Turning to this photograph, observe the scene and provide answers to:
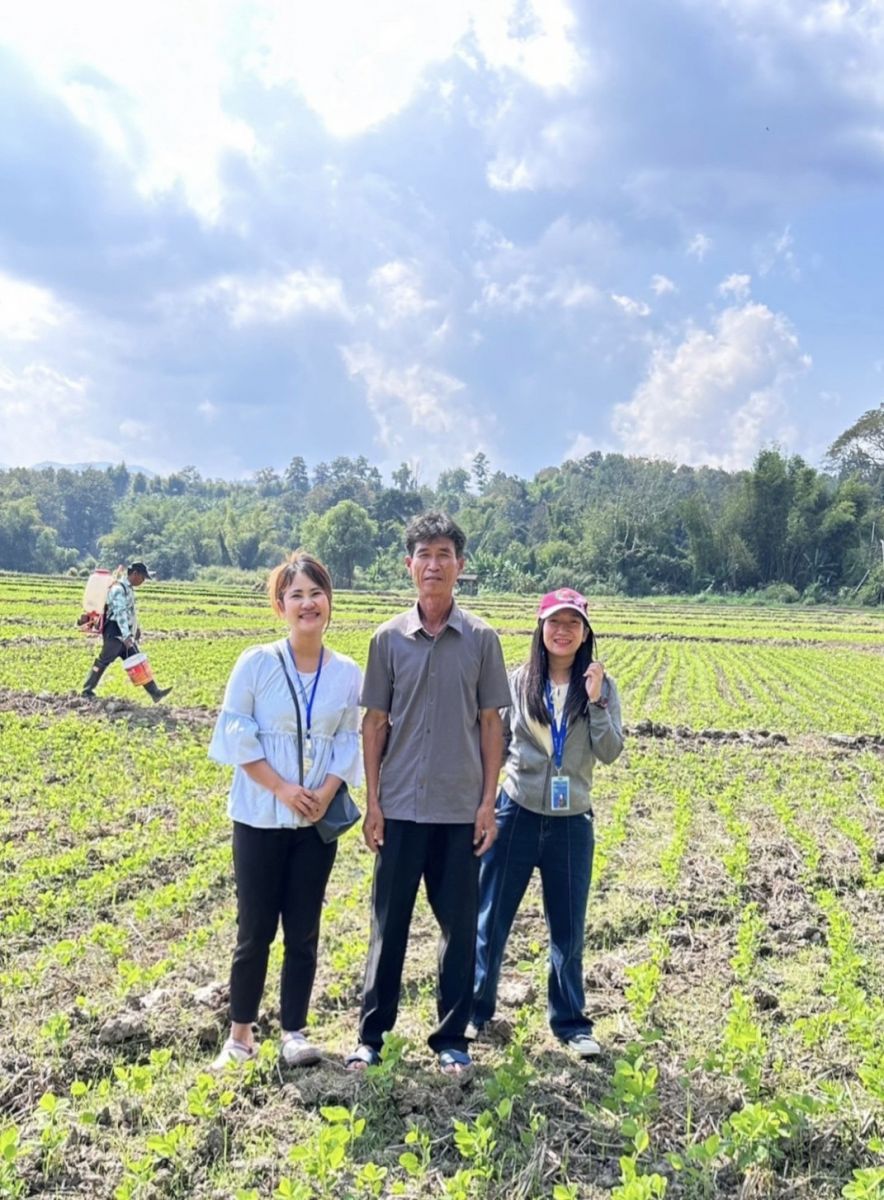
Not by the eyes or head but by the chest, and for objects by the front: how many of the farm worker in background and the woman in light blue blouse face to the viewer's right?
1

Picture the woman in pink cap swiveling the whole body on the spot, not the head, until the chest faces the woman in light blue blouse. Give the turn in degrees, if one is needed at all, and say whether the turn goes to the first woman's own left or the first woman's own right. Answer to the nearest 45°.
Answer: approximately 90° to the first woman's own right

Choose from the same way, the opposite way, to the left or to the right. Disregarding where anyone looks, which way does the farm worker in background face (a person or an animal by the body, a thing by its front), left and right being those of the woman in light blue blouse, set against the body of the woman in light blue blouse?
to the left

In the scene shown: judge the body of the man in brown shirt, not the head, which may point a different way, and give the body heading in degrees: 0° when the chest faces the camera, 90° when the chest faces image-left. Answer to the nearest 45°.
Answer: approximately 0°

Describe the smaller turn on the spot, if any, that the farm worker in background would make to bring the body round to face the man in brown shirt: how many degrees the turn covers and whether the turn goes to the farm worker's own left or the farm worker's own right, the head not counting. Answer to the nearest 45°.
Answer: approximately 90° to the farm worker's own right

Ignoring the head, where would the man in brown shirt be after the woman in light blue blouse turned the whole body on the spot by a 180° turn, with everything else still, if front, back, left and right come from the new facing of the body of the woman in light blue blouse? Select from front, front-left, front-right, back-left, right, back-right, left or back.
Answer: right

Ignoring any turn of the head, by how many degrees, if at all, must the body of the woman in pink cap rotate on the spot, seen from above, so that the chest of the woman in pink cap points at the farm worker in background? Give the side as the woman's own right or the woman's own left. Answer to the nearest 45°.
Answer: approximately 135° to the woman's own right

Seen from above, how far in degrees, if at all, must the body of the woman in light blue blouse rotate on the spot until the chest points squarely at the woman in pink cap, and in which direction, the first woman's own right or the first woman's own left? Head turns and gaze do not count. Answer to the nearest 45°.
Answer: approximately 90° to the first woman's own left

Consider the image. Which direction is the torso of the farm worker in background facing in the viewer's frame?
to the viewer's right

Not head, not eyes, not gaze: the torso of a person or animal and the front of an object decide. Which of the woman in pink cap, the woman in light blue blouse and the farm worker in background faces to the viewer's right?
the farm worker in background

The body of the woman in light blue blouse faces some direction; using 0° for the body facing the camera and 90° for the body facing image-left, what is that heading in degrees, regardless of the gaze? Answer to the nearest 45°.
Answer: approximately 0°
